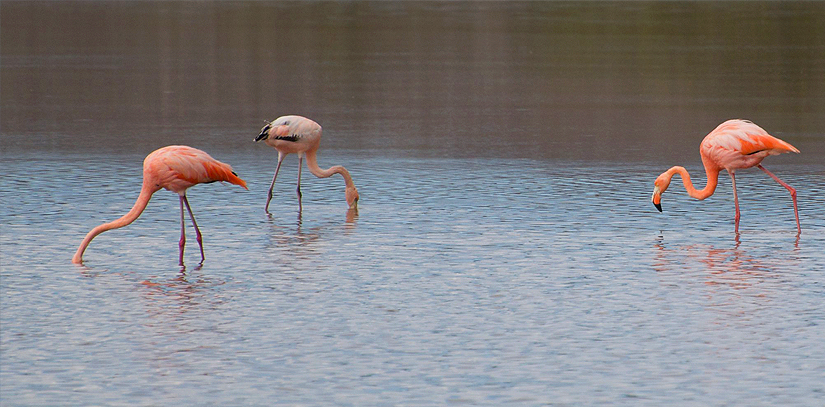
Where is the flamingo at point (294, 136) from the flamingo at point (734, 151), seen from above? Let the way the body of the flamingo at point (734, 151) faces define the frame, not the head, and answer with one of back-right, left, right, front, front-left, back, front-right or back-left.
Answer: front

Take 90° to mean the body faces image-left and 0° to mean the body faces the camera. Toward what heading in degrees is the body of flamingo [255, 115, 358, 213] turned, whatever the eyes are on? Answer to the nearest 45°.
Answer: approximately 270°

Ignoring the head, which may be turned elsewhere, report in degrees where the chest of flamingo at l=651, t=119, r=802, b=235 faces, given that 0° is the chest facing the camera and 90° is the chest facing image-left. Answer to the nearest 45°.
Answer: approximately 90°

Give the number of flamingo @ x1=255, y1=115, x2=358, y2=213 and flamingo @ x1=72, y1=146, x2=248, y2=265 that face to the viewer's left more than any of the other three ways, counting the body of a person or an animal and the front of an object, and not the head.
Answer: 1

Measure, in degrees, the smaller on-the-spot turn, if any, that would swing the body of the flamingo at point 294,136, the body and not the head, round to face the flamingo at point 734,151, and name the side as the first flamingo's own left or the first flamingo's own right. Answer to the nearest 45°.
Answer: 0° — it already faces it

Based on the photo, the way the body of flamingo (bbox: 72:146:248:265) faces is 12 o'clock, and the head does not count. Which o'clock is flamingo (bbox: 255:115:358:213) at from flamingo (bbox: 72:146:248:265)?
flamingo (bbox: 255:115:358:213) is roughly at 4 o'clock from flamingo (bbox: 72:146:248:265).

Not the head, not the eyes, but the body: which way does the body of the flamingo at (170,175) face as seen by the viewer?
to the viewer's left

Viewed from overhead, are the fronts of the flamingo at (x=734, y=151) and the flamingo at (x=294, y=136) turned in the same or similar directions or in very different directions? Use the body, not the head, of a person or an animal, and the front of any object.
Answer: very different directions

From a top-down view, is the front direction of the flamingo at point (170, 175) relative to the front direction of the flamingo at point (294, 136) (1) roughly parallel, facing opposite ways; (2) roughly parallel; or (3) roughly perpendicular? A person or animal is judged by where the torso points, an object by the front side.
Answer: roughly parallel, facing opposite ways

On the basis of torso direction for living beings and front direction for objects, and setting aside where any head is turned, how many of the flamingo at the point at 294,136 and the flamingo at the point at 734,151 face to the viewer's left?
1

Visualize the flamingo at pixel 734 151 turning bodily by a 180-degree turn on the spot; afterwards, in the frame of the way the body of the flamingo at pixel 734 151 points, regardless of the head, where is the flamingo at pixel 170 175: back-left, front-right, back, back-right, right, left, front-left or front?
back-right

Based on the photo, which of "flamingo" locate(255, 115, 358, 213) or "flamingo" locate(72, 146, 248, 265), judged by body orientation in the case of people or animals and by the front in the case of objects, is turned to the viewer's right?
"flamingo" locate(255, 115, 358, 213)
